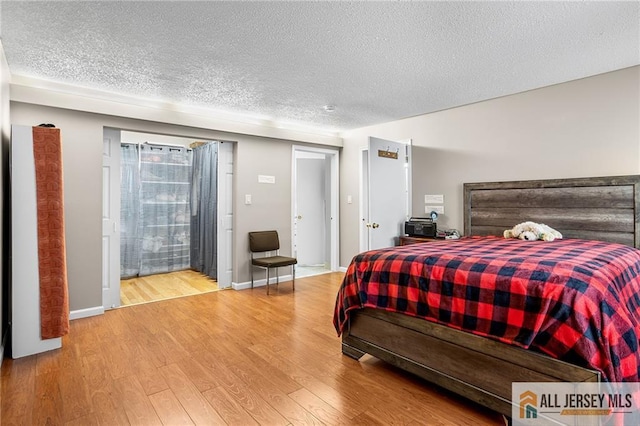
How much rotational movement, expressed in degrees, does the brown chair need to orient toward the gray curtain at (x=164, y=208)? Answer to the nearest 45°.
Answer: approximately 180°

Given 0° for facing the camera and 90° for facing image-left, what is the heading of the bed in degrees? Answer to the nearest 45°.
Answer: approximately 45°

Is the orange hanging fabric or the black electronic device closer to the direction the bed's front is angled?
the orange hanging fabric

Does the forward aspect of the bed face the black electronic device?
no

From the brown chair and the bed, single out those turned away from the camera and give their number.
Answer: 0

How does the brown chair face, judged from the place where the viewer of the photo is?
facing the viewer and to the right of the viewer

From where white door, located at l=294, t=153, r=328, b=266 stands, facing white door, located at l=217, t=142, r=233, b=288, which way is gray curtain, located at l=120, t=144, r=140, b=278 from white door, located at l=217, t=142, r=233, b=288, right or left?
right

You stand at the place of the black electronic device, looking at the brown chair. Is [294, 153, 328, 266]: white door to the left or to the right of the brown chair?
right

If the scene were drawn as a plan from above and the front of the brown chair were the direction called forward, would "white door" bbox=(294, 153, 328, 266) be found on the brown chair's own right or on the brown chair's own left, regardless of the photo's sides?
on the brown chair's own left

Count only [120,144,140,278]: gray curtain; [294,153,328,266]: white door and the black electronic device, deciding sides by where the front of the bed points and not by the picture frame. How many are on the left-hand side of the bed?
0

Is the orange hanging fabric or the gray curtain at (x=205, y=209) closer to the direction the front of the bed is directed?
the orange hanging fabric

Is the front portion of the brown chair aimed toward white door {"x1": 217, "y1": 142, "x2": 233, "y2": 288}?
no

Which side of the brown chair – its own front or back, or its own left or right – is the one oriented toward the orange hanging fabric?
right

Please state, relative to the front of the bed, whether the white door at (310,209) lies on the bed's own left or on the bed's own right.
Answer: on the bed's own right

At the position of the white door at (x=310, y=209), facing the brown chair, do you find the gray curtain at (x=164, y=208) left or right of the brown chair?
right

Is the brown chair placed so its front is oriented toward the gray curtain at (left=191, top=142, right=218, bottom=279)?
no
